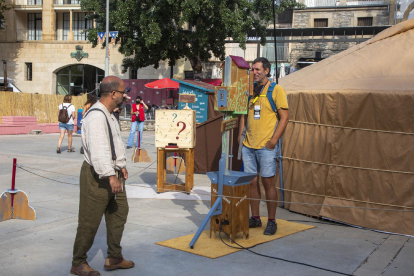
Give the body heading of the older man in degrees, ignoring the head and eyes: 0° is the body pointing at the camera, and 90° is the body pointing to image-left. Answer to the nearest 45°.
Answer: approximately 270°

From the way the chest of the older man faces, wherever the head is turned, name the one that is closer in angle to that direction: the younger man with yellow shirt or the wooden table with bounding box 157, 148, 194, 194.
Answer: the younger man with yellow shirt

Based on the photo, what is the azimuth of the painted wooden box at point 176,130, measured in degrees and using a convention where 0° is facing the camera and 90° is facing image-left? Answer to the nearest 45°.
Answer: approximately 0°

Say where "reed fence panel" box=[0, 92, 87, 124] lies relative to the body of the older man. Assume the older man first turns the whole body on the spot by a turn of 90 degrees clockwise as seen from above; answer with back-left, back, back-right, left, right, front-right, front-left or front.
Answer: back

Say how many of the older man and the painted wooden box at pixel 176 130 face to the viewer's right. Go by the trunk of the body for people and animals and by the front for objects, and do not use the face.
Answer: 1

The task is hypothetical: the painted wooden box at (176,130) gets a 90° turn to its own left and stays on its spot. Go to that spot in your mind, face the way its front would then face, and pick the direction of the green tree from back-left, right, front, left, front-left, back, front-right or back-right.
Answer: left

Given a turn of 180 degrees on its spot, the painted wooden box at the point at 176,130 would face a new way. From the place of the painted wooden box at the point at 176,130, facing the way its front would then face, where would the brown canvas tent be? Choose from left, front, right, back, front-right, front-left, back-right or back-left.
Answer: back-right

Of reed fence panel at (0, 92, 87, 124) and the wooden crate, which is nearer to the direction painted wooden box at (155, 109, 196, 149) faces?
the wooden crate

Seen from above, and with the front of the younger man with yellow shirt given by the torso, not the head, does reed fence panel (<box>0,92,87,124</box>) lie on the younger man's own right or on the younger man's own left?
on the younger man's own right

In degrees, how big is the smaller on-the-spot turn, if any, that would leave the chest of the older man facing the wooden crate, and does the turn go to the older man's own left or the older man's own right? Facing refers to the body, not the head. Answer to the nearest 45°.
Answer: approximately 45° to the older man's own left

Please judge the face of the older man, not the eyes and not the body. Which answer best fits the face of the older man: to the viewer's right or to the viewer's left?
to the viewer's right

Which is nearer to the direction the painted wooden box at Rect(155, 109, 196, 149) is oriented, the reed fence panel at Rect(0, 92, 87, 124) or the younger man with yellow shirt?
the younger man with yellow shirt
